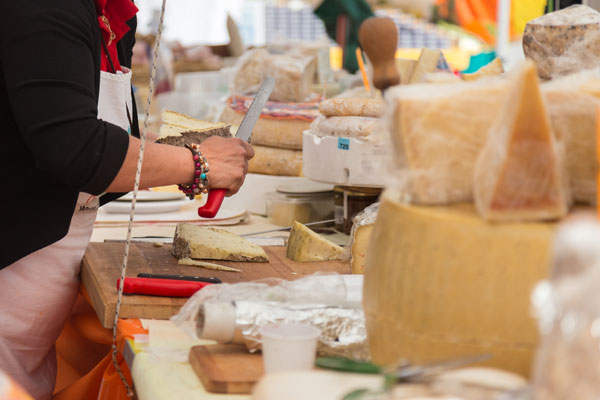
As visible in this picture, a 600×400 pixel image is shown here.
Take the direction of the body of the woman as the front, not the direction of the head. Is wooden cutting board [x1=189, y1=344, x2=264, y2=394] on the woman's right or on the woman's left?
on the woman's right

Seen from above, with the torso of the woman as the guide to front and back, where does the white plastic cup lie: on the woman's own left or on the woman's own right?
on the woman's own right

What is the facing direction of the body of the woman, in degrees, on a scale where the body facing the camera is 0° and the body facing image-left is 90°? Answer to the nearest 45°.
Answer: approximately 270°

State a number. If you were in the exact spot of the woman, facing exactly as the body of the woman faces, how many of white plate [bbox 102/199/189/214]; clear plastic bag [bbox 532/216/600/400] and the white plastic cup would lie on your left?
1

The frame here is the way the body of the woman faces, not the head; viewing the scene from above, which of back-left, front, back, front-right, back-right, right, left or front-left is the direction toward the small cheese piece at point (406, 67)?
front-left

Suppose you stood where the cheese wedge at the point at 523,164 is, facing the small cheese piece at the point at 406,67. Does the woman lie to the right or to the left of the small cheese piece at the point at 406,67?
left

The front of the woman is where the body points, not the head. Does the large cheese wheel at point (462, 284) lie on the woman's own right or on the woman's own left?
on the woman's own right
